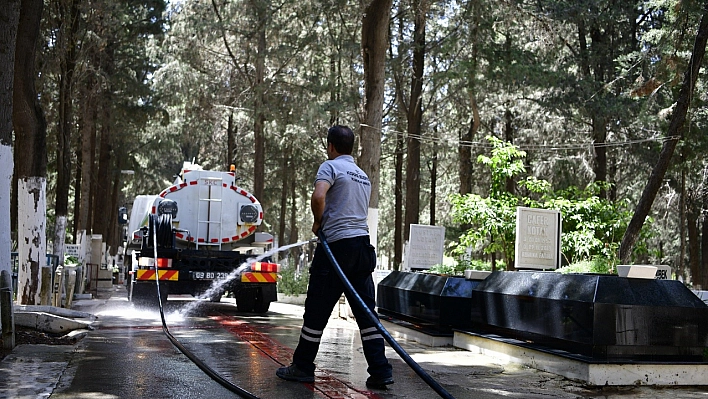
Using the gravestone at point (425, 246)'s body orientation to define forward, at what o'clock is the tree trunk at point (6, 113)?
The tree trunk is roughly at 1 o'clock from the gravestone.

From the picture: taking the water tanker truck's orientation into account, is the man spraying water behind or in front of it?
behind

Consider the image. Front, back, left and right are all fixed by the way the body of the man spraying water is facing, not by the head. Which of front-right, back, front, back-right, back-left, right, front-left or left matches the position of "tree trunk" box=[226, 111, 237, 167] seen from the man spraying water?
front-right

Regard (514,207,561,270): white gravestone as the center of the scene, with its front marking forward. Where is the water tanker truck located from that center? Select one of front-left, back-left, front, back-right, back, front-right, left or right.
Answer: right

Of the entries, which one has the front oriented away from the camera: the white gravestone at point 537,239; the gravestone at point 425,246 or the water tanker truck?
the water tanker truck

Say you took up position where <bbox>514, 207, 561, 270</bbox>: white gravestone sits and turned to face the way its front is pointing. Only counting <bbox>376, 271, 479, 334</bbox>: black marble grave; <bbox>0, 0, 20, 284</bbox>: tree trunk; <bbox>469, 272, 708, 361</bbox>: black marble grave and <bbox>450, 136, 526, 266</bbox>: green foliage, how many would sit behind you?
1

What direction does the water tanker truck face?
away from the camera

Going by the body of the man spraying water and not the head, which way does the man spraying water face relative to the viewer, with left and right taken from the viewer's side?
facing away from the viewer and to the left of the viewer

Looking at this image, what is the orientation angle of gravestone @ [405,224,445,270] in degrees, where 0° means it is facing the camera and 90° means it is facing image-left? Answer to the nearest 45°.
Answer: approximately 0°

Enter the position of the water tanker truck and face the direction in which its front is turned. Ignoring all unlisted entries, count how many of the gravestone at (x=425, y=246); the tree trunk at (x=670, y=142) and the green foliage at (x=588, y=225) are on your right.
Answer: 3

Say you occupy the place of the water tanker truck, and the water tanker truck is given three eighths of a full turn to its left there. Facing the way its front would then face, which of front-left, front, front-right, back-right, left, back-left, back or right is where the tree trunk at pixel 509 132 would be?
back

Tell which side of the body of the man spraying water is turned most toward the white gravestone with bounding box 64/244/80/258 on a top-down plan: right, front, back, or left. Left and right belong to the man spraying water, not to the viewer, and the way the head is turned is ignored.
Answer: front

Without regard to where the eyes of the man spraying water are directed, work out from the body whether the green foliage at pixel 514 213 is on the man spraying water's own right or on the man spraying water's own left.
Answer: on the man spraying water's own right

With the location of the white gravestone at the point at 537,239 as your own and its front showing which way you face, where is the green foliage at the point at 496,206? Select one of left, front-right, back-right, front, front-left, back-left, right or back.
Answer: back

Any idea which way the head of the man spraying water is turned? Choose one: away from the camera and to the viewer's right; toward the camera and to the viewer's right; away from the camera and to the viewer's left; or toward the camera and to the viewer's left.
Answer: away from the camera and to the viewer's left
